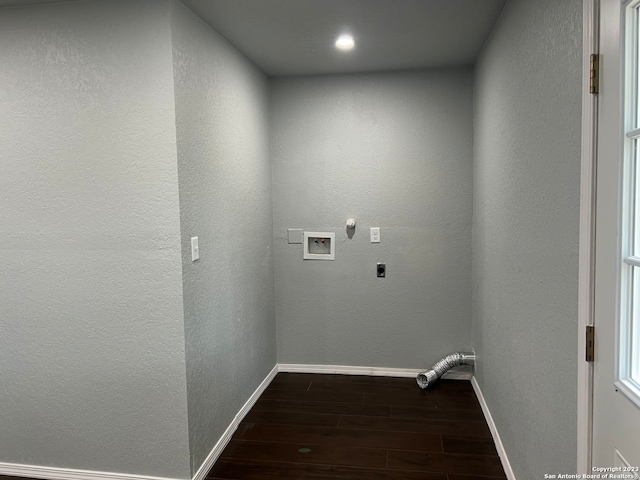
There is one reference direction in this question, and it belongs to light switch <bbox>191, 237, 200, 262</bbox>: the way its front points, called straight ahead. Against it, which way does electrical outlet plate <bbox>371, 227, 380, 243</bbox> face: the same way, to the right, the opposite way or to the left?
to the right

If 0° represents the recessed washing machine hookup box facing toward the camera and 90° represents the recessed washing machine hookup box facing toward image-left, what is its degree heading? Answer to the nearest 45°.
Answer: approximately 0°

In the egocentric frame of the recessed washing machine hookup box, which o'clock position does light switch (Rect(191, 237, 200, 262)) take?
The light switch is roughly at 1 o'clock from the recessed washing machine hookup box.

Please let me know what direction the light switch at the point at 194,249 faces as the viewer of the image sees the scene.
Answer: facing the viewer and to the right of the viewer

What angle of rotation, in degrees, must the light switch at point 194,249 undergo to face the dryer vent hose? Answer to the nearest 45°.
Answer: approximately 45° to its left

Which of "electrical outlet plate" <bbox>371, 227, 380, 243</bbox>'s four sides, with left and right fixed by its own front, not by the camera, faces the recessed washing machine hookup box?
right

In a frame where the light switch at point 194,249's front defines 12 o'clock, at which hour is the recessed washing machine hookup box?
The recessed washing machine hookup box is roughly at 9 o'clock from the light switch.

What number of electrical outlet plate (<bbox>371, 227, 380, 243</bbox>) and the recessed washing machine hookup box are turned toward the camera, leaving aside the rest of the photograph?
2

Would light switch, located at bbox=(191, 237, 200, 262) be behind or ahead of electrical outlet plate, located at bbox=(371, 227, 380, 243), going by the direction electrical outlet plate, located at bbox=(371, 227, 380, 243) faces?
ahead
